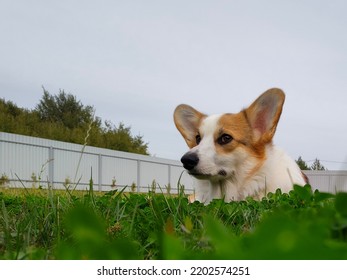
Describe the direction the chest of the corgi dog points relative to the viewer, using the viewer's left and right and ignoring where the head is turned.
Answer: facing the viewer and to the left of the viewer

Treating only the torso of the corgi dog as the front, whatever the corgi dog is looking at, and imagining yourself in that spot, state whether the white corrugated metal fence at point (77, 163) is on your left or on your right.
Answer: on your right
